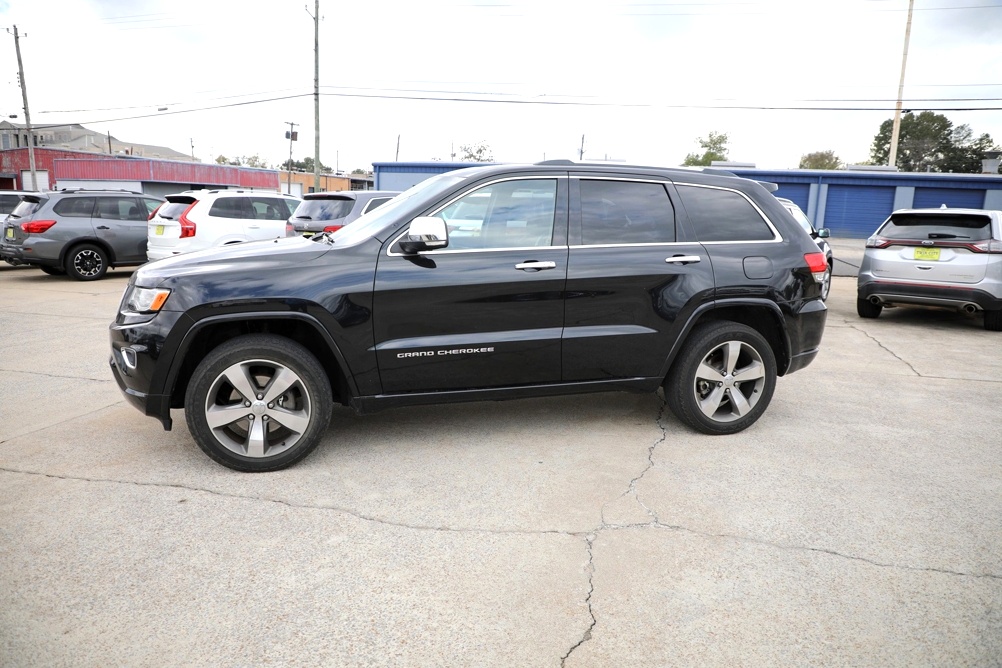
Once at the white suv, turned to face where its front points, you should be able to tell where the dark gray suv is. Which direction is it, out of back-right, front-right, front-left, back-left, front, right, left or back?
left

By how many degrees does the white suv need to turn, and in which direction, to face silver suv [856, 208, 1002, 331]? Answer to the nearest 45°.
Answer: approximately 90° to its right

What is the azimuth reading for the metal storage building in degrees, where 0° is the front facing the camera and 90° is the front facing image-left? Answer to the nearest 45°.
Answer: approximately 0°

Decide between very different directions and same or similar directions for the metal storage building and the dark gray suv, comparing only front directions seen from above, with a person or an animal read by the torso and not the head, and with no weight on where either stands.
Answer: very different directions

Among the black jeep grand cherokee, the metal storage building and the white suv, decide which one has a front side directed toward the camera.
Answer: the metal storage building

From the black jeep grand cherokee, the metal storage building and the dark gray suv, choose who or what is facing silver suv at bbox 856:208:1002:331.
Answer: the metal storage building

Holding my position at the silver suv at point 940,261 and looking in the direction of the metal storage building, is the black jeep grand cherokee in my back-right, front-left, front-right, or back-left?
back-left

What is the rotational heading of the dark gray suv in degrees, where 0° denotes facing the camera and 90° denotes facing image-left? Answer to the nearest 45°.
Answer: approximately 225°

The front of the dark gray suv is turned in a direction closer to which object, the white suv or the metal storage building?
the metal storage building

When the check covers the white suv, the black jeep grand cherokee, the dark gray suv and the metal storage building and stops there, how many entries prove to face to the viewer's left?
1

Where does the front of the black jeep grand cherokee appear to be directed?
to the viewer's left
